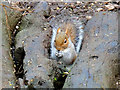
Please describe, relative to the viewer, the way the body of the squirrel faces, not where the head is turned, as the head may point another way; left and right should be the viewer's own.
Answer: facing the viewer and to the left of the viewer
